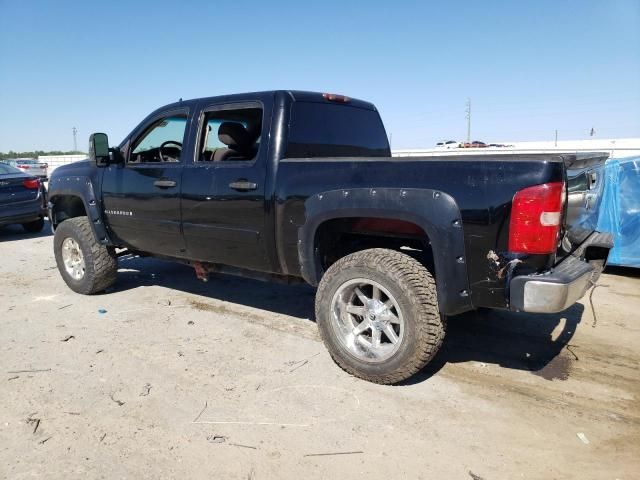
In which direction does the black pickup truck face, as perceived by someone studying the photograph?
facing away from the viewer and to the left of the viewer

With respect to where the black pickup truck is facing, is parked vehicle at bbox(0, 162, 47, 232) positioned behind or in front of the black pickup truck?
in front
